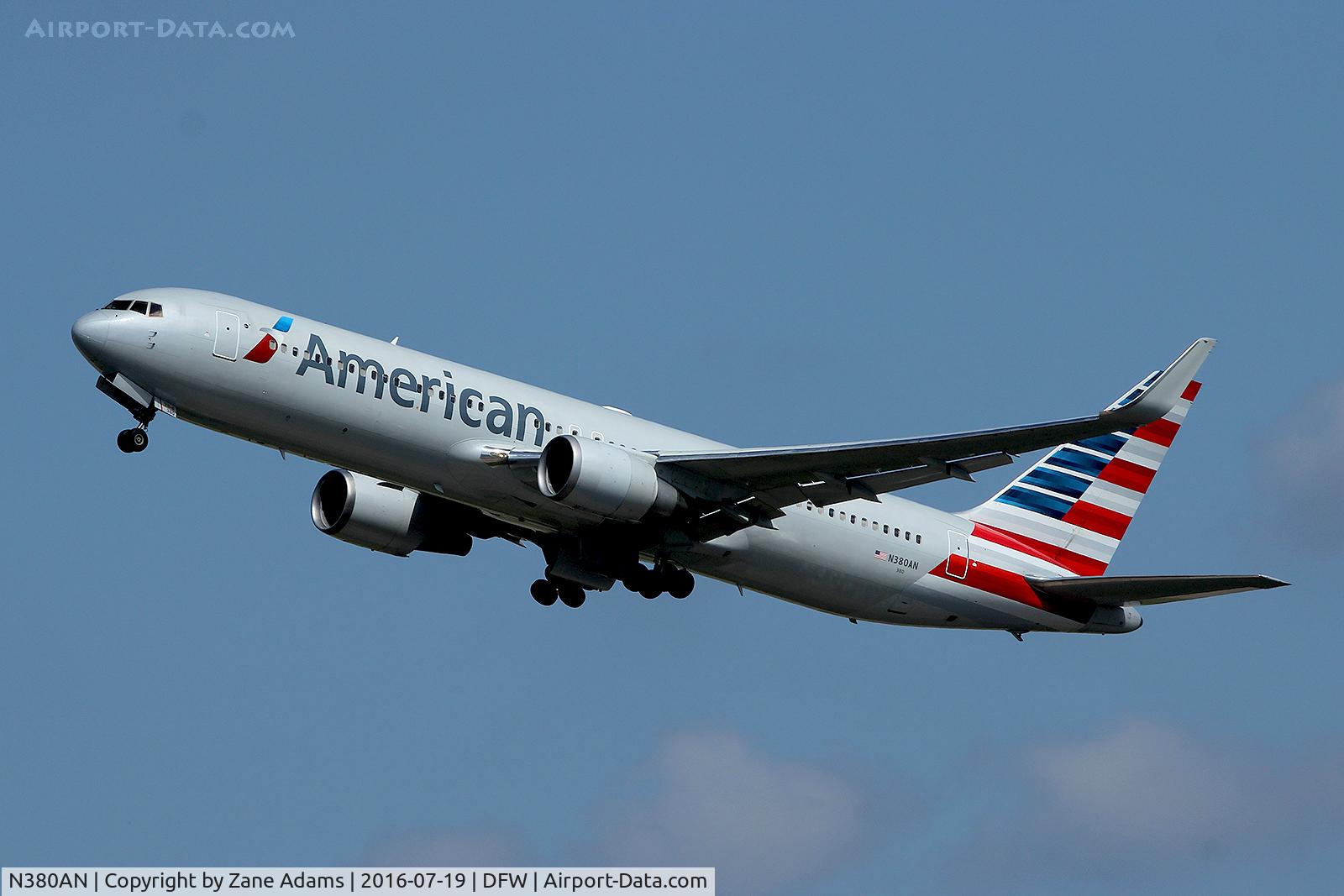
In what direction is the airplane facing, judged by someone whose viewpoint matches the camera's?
facing the viewer and to the left of the viewer
